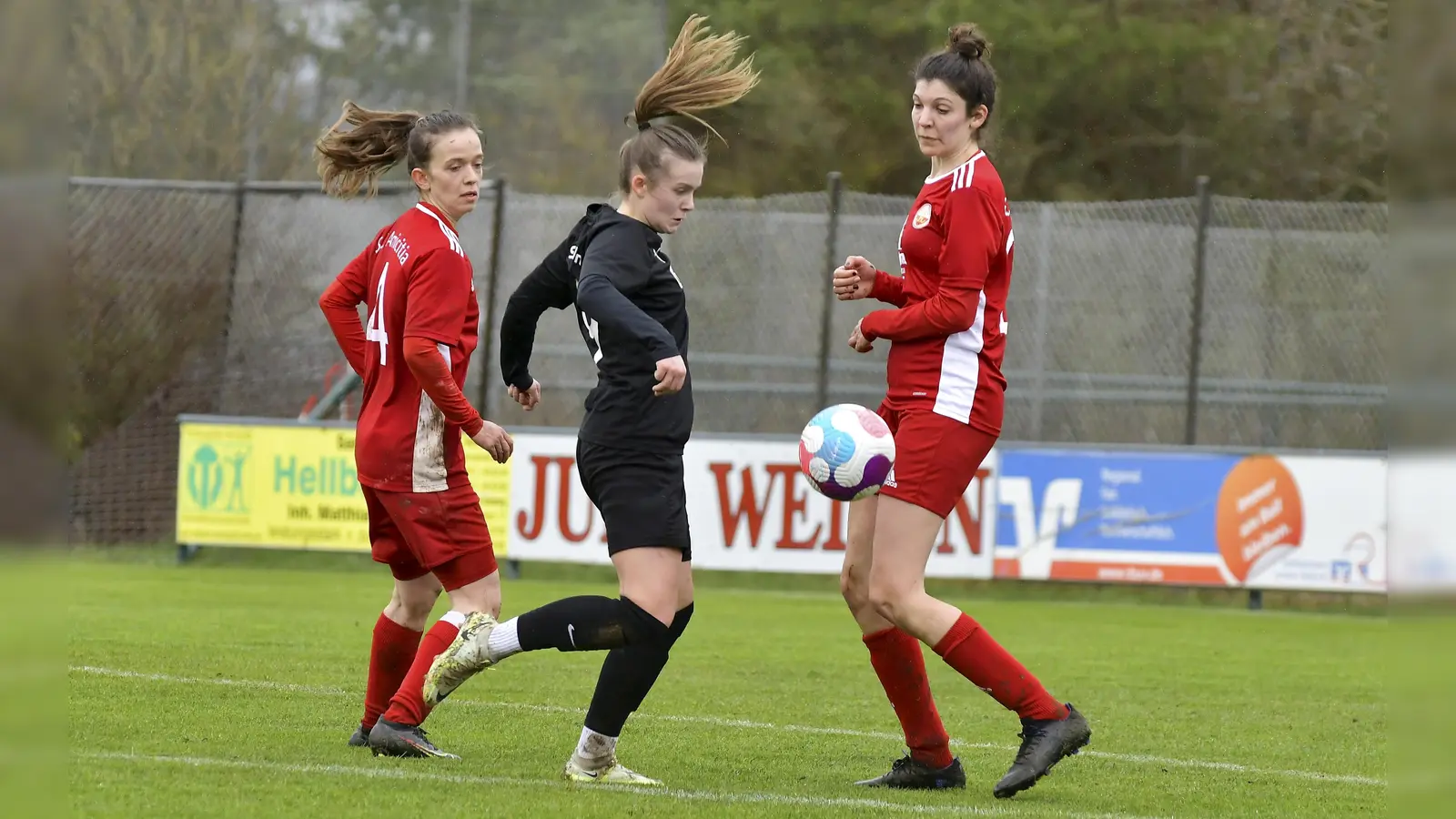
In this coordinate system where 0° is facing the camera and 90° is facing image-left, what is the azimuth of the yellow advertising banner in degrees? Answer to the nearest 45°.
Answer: approximately 0°

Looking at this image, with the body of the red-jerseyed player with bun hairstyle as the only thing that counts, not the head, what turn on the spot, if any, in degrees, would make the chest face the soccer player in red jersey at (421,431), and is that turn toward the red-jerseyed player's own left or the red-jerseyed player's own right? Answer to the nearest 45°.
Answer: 0° — they already face them

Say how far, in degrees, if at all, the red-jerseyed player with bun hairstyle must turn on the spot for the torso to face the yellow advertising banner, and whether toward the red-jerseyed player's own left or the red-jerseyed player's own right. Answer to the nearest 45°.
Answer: approximately 45° to the red-jerseyed player's own right

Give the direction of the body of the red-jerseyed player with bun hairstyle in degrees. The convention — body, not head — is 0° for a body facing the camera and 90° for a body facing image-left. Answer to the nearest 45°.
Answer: approximately 90°

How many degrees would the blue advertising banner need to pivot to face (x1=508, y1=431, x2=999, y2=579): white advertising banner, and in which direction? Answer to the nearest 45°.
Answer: approximately 90° to its right

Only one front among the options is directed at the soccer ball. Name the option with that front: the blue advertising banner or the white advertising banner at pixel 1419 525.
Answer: the blue advertising banner

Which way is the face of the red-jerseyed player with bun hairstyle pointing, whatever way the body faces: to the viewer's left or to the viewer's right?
to the viewer's left

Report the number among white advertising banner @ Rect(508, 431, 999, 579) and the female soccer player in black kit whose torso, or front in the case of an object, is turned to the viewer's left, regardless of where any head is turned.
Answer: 0

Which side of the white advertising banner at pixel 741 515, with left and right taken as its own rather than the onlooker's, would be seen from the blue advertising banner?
left
